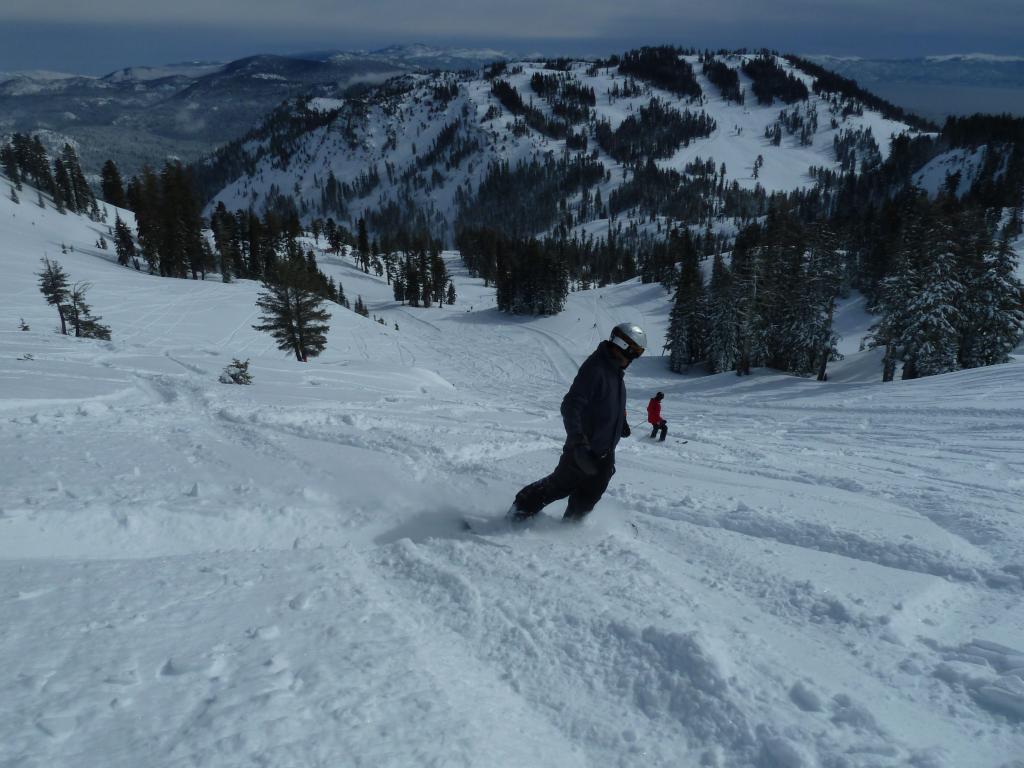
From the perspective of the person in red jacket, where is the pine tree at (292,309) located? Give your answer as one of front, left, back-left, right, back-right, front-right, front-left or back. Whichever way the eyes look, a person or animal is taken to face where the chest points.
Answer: back-left

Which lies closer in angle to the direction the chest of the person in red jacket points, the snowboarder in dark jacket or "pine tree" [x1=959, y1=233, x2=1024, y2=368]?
the pine tree

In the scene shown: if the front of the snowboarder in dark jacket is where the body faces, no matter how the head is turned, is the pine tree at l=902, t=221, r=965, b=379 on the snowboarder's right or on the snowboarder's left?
on the snowboarder's left

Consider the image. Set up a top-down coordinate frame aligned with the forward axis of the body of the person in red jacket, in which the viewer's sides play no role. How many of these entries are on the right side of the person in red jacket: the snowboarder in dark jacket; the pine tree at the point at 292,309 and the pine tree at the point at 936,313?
1

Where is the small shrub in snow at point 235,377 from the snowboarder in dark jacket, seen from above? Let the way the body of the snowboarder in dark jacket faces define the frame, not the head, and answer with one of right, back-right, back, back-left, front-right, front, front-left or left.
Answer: back-left

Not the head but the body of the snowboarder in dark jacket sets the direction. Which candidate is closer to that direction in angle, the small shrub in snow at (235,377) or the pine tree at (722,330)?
the pine tree
